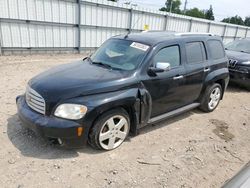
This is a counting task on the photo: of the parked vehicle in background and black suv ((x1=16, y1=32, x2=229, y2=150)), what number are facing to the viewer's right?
0

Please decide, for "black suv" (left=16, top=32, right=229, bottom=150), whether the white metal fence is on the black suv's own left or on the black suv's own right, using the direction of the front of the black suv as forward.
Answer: on the black suv's own right

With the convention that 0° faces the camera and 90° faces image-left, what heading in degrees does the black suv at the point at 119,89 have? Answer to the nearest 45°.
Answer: approximately 45°

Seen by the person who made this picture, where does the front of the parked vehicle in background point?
facing the viewer and to the left of the viewer

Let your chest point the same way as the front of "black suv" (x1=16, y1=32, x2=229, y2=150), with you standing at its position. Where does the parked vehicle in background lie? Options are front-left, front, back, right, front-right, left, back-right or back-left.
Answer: back
